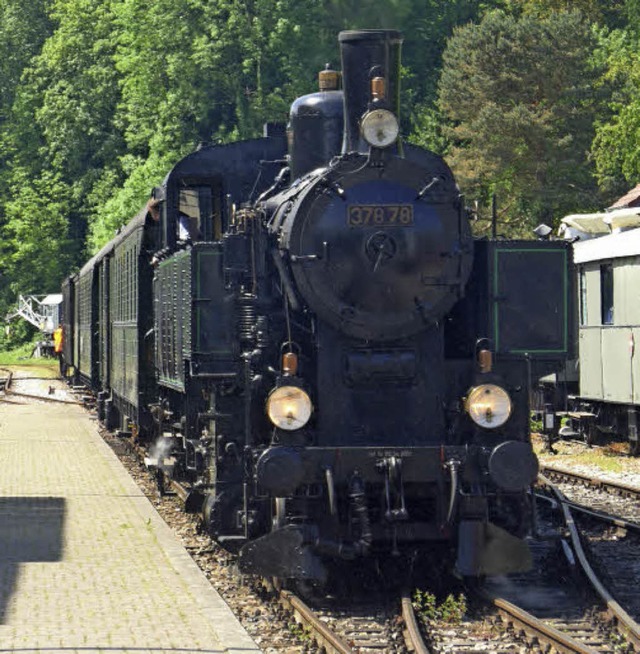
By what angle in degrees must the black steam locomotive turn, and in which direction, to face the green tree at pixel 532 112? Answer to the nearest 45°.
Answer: approximately 180°

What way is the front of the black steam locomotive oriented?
toward the camera

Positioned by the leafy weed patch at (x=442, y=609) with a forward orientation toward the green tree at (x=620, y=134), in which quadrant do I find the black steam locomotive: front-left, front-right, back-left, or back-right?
front-left

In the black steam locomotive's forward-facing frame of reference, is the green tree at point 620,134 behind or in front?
behind
